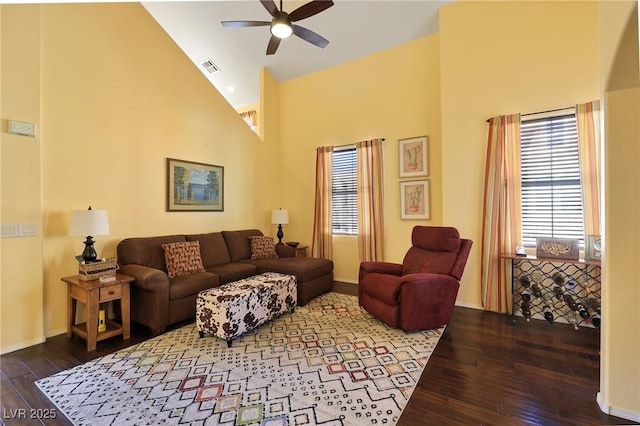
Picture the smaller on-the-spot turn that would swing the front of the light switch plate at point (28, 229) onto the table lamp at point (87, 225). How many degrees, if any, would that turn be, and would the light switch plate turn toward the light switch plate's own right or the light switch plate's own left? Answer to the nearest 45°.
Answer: approximately 45° to the light switch plate's own left

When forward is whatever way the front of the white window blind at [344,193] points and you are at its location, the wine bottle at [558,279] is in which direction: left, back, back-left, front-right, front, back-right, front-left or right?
left

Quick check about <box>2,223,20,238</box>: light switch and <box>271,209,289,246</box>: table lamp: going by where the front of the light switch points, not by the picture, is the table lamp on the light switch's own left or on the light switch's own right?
on the light switch's own left

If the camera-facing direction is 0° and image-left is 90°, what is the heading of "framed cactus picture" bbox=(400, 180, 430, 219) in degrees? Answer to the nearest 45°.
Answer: approximately 0°

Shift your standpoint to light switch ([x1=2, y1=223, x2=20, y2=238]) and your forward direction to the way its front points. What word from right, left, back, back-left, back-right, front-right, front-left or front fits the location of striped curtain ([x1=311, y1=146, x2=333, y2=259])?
left

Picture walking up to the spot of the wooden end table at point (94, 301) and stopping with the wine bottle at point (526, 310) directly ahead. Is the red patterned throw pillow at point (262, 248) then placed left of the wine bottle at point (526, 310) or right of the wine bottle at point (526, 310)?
left

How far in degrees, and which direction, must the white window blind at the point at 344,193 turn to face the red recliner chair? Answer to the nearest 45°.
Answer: approximately 90° to its left

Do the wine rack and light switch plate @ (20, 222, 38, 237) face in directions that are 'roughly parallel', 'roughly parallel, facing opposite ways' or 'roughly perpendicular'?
roughly perpendicular

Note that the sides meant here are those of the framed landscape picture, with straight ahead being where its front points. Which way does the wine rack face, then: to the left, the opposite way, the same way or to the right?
to the right

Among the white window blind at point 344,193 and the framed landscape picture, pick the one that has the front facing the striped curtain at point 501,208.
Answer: the framed landscape picture
